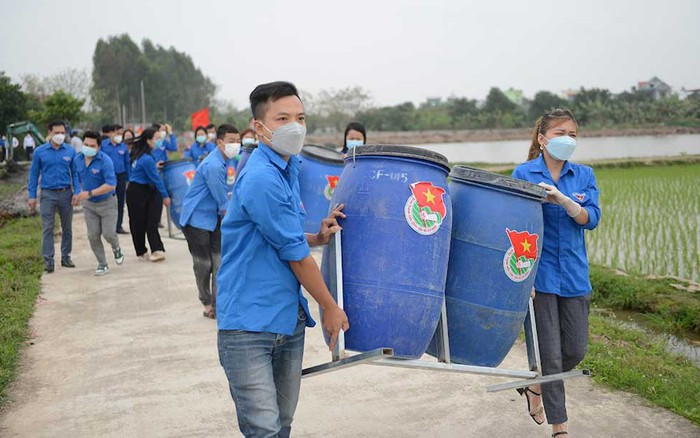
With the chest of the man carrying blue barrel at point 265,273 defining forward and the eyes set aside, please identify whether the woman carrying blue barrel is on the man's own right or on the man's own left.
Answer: on the man's own left

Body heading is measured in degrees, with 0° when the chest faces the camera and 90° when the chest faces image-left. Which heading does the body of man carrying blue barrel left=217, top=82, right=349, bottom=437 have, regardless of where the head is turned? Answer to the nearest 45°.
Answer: approximately 315°

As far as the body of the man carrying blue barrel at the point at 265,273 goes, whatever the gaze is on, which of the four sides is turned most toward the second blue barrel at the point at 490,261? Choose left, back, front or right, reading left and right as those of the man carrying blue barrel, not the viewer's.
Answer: left

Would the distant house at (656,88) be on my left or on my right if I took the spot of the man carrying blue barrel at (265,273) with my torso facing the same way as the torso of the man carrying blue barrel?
on my left

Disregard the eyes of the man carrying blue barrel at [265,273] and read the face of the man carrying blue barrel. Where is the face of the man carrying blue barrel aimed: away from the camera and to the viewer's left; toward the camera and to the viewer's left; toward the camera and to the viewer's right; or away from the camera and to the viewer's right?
toward the camera and to the viewer's right

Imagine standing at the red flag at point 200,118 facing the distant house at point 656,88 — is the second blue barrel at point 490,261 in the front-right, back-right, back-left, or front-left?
back-right

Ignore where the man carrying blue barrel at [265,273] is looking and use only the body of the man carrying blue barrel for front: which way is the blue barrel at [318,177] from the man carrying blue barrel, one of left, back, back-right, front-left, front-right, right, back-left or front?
back-left

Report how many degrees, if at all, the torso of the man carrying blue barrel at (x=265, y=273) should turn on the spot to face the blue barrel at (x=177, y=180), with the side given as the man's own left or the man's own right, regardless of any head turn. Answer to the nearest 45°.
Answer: approximately 135° to the man's own left

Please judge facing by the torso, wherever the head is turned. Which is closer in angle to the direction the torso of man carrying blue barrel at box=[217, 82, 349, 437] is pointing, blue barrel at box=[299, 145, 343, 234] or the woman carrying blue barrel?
the woman carrying blue barrel
